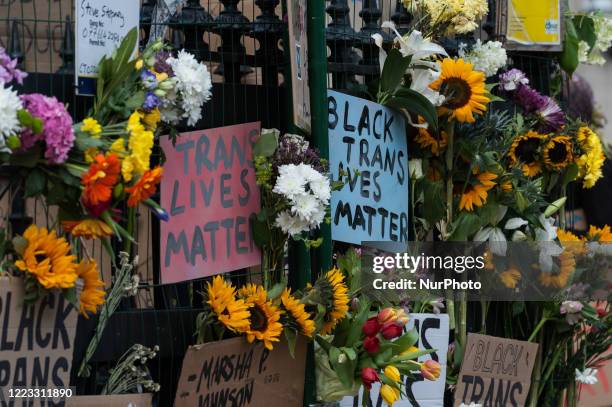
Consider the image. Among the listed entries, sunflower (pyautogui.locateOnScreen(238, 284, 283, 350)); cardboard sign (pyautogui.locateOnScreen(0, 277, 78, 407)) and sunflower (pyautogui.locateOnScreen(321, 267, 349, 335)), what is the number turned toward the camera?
2

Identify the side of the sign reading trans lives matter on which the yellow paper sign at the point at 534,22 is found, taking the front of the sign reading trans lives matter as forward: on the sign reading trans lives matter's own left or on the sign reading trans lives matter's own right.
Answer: on the sign reading trans lives matter's own left

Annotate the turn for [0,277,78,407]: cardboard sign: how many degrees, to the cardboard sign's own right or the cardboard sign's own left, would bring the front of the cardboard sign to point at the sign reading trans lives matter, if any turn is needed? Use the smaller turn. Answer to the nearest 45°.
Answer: approximately 135° to the cardboard sign's own left

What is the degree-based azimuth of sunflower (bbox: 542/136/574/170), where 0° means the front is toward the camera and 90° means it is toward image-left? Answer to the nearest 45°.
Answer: approximately 0°

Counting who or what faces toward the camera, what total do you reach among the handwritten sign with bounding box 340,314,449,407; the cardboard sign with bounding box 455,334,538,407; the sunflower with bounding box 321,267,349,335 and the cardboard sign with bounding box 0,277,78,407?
3
